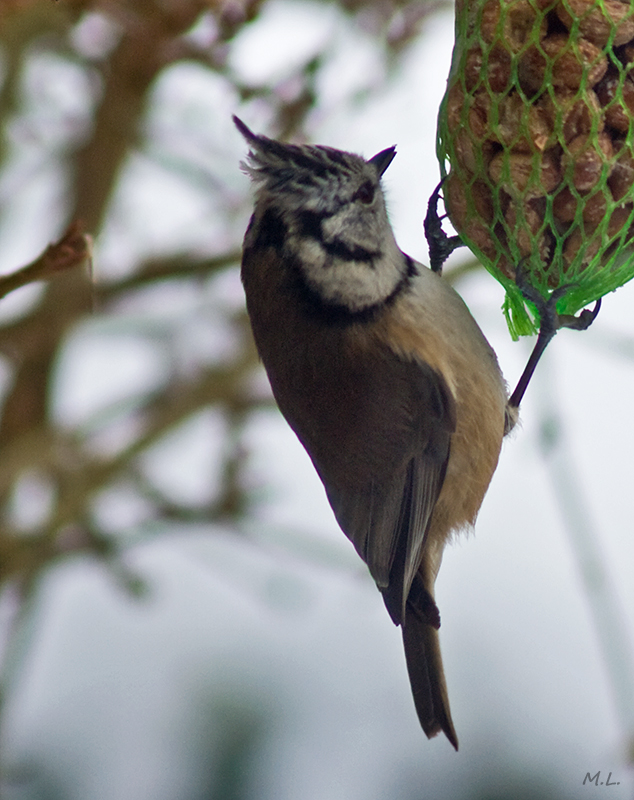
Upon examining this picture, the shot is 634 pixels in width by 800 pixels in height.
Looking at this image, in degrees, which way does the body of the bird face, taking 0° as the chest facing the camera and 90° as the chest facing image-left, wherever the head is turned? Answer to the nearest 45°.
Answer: approximately 270°
